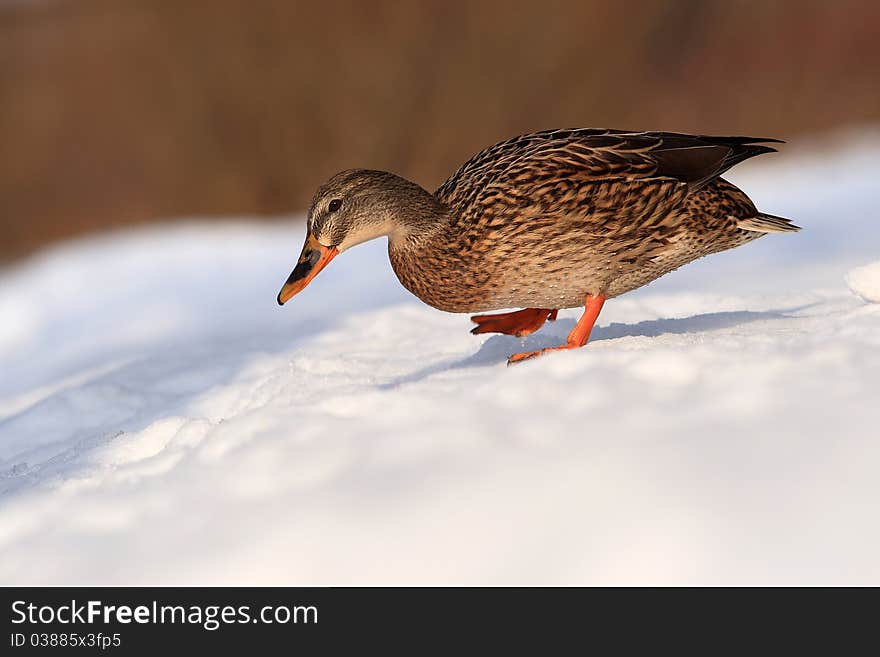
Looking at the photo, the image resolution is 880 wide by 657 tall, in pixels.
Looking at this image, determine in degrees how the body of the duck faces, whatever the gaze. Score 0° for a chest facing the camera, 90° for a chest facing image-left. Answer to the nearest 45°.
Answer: approximately 90°
